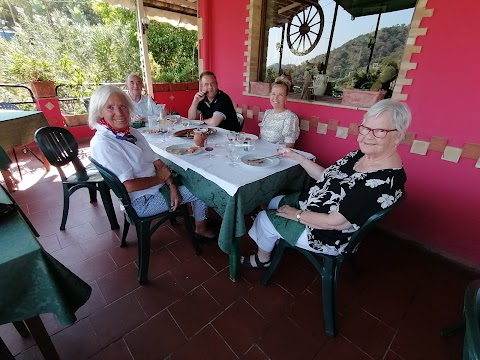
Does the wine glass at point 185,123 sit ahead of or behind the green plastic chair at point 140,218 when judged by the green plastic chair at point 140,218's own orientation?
ahead

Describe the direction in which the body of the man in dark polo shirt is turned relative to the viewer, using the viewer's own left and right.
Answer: facing the viewer and to the left of the viewer

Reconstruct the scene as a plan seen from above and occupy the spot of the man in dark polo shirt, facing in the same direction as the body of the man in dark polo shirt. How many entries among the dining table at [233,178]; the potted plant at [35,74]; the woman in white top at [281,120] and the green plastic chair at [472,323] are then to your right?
1

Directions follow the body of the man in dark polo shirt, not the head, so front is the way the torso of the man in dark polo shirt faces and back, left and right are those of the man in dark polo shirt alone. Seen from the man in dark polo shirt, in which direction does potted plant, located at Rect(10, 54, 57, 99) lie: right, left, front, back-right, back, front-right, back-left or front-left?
right

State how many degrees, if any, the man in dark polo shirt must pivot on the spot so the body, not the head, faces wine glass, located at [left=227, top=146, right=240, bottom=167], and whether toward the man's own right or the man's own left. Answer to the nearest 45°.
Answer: approximately 45° to the man's own left

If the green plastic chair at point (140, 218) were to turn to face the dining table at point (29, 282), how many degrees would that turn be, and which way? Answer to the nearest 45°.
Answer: approximately 180°

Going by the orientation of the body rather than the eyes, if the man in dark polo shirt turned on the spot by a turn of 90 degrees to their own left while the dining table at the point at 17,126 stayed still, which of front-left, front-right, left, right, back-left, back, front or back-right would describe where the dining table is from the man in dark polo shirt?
back-right

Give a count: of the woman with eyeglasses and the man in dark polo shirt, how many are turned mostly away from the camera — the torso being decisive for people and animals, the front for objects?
0

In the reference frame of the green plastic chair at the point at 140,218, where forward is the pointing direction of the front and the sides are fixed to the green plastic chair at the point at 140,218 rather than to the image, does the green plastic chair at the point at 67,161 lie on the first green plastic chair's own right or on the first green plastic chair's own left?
on the first green plastic chair's own left

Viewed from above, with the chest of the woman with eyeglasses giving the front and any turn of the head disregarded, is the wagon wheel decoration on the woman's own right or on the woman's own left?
on the woman's own right

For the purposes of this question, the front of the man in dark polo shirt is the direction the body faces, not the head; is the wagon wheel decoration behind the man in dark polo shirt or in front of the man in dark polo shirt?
behind

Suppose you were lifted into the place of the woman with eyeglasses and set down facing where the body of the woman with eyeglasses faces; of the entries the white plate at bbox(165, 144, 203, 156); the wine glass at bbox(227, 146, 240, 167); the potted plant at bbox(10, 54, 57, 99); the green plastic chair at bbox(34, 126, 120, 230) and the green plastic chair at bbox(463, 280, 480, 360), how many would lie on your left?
1

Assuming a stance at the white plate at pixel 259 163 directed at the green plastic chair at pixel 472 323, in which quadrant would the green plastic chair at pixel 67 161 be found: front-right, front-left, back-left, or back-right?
back-right
